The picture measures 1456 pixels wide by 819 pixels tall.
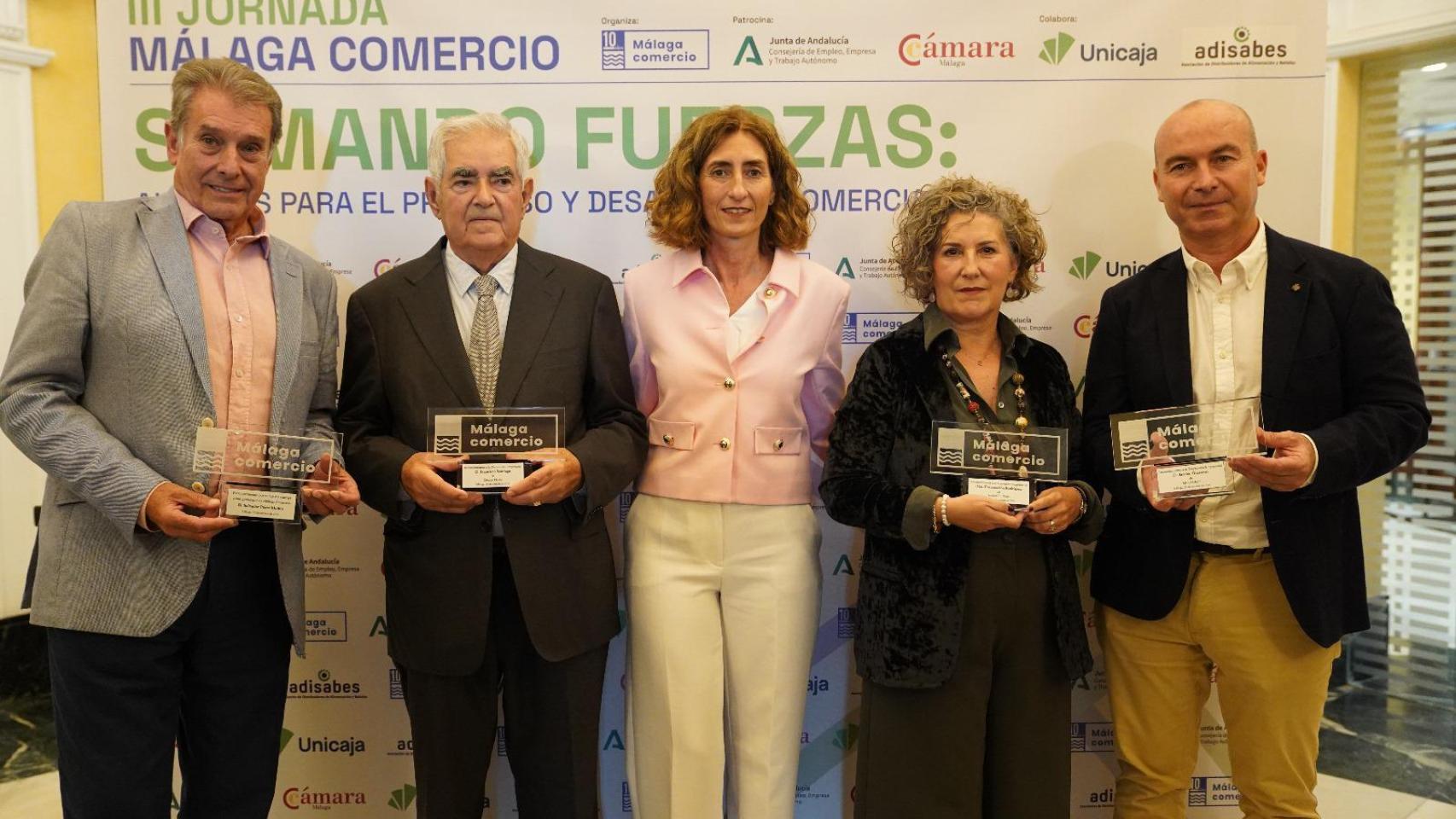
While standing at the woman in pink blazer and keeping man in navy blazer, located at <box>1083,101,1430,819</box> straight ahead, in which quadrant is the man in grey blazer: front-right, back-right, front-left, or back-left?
back-right

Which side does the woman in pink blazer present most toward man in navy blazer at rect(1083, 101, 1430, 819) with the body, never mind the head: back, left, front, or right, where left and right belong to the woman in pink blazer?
left

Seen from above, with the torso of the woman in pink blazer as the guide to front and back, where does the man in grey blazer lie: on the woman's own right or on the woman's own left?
on the woman's own right
